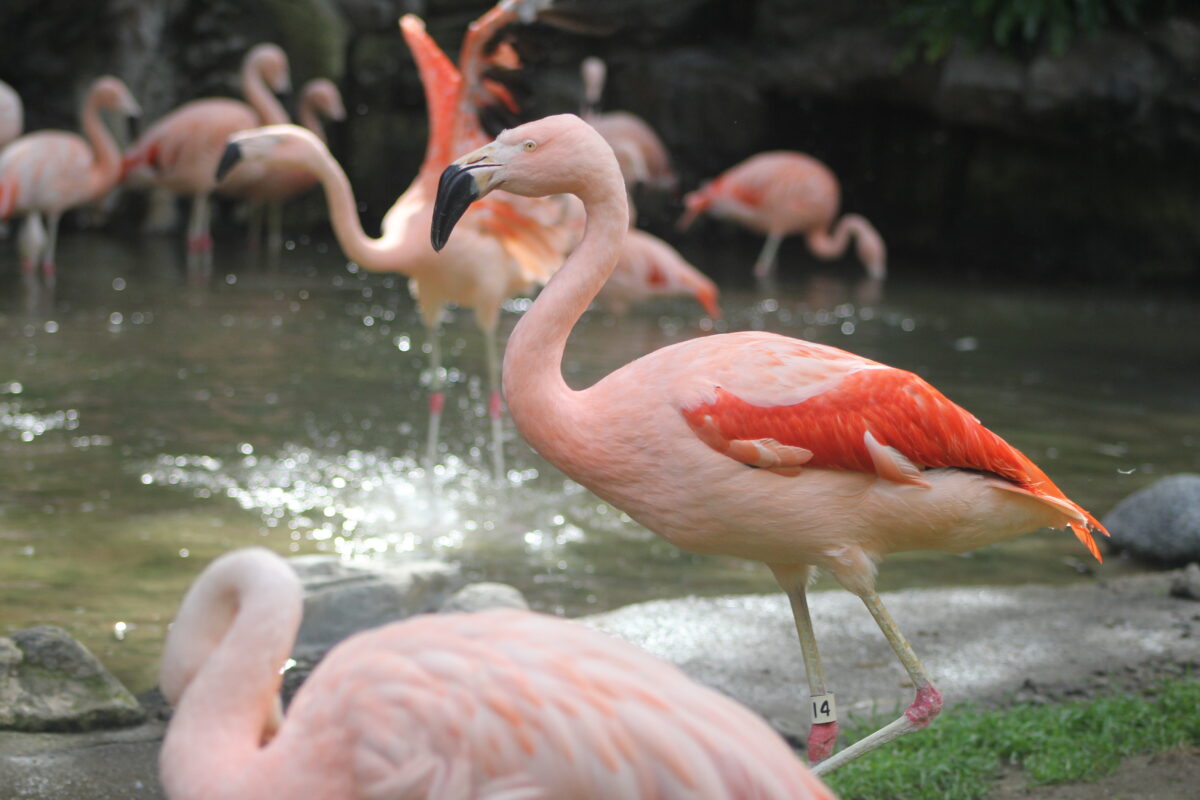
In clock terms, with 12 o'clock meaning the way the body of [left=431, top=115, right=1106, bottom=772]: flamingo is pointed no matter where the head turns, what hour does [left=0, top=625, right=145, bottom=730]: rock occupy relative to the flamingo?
The rock is roughly at 12 o'clock from the flamingo.

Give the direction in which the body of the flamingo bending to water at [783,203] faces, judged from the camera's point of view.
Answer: to the viewer's right

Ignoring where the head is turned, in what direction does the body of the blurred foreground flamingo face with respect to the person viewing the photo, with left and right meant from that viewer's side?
facing to the left of the viewer

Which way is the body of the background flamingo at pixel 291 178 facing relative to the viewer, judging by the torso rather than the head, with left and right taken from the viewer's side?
facing to the right of the viewer

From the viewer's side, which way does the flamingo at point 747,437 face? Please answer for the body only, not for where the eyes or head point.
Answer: to the viewer's left

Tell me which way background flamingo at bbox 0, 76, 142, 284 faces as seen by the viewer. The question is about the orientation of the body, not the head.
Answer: to the viewer's right

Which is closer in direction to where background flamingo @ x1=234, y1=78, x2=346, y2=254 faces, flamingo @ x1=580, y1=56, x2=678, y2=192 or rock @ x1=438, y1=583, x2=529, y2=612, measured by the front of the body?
the flamingo

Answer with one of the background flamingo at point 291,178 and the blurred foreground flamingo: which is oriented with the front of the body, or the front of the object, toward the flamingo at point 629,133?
the background flamingo

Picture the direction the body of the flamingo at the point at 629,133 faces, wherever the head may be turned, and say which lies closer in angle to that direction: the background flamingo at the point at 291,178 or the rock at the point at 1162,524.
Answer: the background flamingo

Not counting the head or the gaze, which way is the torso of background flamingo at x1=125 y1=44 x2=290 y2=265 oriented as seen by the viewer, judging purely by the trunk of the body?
to the viewer's right

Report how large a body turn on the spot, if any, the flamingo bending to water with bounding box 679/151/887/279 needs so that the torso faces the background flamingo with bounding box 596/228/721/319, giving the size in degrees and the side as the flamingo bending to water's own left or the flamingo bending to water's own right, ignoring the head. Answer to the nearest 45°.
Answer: approximately 90° to the flamingo bending to water's own right

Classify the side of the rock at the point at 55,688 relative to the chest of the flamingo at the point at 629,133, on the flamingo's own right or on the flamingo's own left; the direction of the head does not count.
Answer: on the flamingo's own left

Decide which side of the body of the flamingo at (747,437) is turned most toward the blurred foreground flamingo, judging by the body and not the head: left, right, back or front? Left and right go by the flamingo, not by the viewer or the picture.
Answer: left

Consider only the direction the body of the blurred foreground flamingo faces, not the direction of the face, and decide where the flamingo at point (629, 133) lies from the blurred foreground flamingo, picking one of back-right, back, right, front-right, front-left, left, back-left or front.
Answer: right
